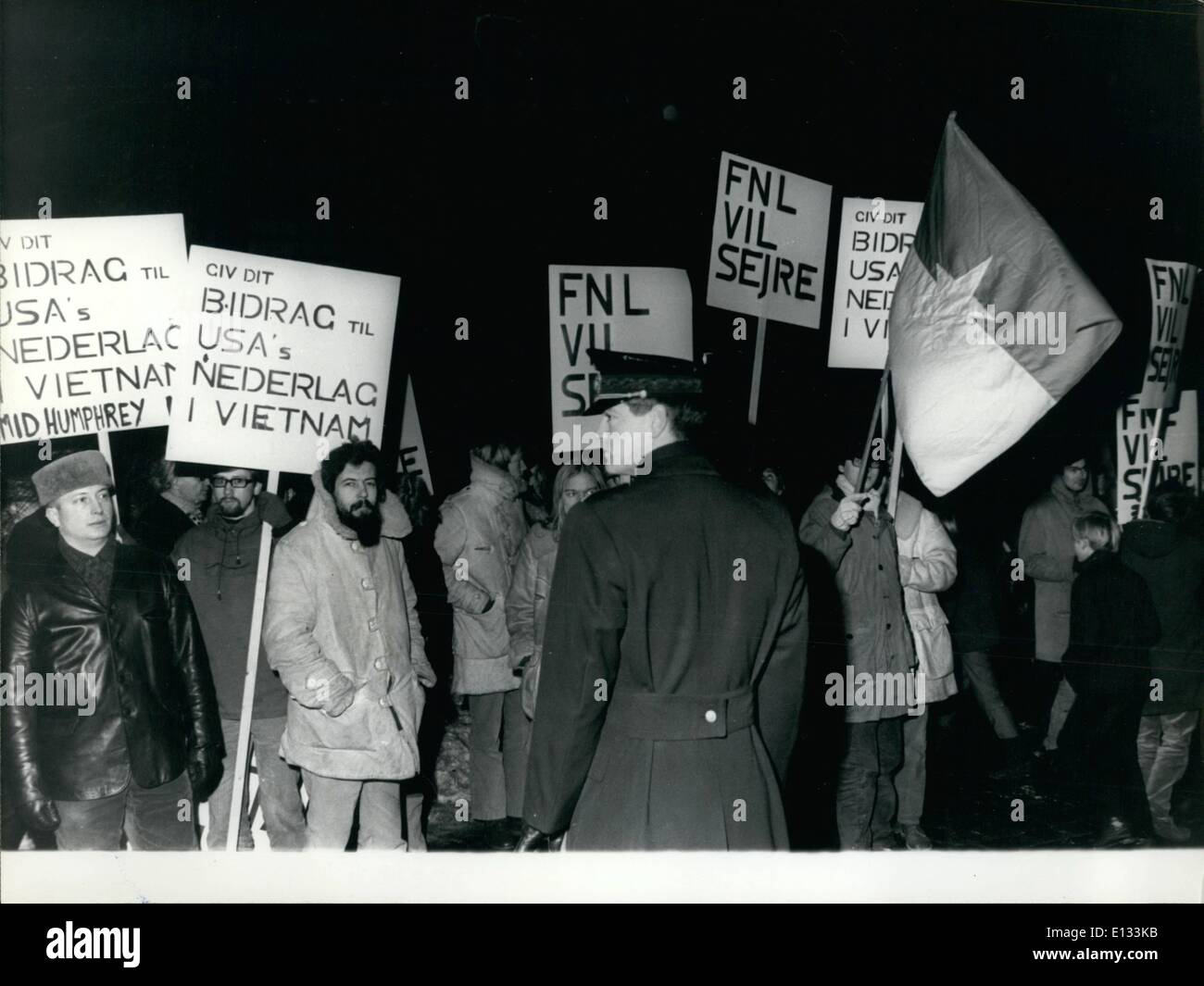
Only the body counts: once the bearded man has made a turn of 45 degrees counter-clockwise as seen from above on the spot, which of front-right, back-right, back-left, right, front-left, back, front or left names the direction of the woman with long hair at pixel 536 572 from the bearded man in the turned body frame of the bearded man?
front-left

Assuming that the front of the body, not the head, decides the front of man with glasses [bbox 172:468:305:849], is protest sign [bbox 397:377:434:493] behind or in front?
behind

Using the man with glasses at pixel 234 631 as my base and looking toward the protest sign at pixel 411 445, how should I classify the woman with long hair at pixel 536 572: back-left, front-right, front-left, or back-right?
front-right

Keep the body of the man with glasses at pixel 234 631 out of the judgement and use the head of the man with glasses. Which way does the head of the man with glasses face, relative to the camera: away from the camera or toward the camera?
toward the camera

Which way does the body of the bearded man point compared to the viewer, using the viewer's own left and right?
facing the viewer and to the right of the viewer

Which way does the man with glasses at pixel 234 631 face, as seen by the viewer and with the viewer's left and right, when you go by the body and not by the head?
facing the viewer

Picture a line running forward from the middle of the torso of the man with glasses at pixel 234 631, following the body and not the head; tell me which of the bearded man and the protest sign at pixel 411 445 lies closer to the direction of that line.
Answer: the bearded man

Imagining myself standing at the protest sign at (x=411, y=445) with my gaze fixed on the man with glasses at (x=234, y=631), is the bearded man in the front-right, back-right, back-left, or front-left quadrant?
front-left

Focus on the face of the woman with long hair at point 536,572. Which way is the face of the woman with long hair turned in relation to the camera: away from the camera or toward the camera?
toward the camera

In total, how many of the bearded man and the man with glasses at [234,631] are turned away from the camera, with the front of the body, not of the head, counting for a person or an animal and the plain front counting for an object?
0
